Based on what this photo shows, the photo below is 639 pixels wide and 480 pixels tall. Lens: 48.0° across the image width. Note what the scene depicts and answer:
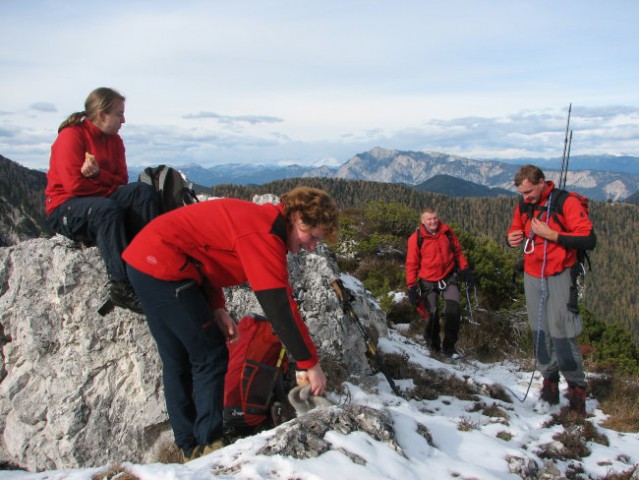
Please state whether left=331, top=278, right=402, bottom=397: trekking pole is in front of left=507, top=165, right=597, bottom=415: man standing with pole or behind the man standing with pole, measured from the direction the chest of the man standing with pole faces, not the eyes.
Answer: in front

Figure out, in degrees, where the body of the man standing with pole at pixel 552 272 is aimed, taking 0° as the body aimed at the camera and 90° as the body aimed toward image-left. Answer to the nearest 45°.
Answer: approximately 45°

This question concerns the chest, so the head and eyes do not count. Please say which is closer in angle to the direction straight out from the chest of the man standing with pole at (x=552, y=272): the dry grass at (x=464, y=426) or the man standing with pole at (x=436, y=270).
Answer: the dry grass

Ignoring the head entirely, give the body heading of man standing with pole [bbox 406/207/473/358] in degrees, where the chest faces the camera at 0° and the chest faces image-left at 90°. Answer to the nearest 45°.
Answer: approximately 0°

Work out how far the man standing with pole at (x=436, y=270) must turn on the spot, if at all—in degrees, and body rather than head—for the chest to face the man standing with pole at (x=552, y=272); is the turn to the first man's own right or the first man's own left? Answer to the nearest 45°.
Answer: approximately 45° to the first man's own left

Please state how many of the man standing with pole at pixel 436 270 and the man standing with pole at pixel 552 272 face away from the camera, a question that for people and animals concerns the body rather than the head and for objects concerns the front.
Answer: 0

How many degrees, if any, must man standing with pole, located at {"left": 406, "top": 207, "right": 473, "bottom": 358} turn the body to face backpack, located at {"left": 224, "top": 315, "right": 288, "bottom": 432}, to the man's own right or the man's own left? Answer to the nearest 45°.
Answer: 0° — they already face it

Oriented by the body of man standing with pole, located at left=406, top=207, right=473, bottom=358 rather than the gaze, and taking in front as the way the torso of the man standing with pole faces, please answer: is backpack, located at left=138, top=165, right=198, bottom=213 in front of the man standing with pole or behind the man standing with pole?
in front
